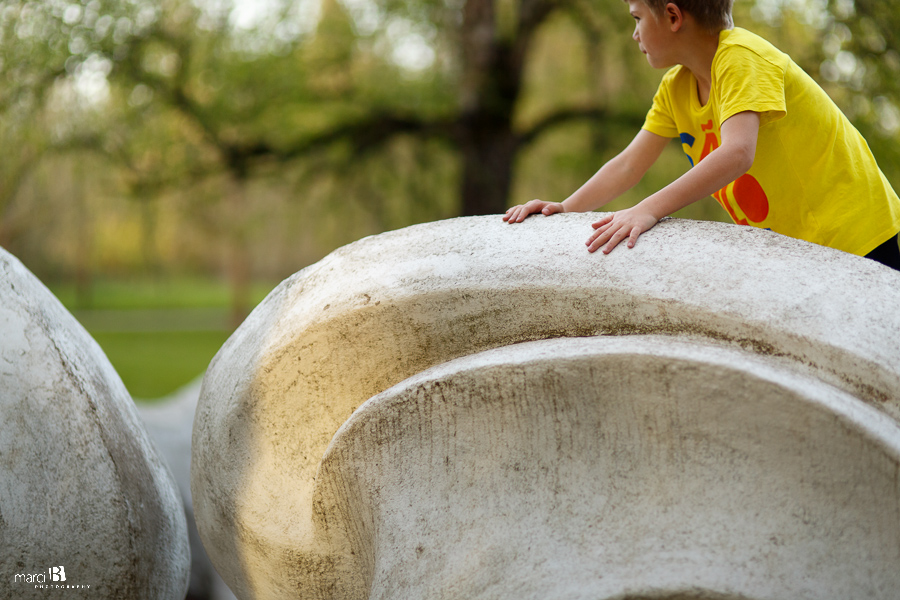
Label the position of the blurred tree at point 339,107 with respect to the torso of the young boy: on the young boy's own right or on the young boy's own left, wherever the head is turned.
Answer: on the young boy's own right

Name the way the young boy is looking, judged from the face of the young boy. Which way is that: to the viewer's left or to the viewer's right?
to the viewer's left

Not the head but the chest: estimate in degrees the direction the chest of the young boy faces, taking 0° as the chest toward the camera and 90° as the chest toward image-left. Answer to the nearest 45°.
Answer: approximately 45°

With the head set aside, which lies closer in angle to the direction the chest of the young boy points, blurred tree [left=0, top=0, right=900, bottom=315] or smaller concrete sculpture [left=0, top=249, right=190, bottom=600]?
the smaller concrete sculpture
